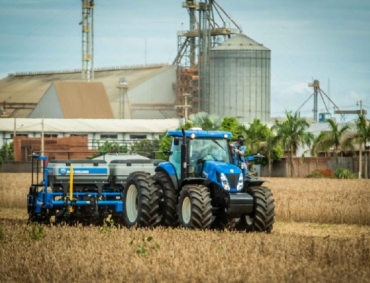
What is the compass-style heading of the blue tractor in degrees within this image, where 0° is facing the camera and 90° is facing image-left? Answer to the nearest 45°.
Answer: approximately 315°
